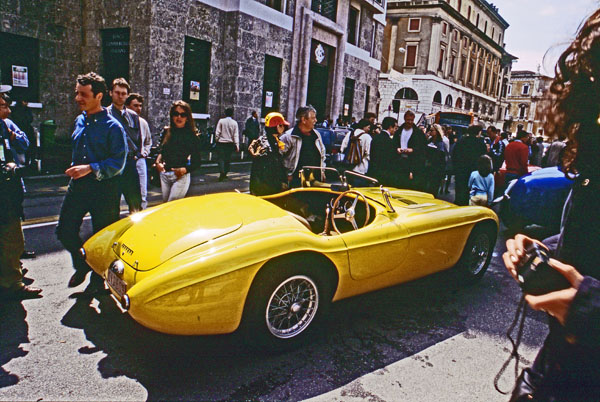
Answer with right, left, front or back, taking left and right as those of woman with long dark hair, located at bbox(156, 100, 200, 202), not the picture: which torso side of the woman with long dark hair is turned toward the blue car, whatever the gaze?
left

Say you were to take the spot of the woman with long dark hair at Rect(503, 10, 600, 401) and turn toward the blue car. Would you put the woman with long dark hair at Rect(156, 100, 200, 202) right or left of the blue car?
left

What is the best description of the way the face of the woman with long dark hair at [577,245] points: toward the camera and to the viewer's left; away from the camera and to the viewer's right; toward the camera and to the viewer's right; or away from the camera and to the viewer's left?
away from the camera and to the viewer's left

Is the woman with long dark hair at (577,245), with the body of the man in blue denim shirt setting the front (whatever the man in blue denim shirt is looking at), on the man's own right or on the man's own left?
on the man's own left

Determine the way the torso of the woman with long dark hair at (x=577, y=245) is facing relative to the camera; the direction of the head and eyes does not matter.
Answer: to the viewer's left

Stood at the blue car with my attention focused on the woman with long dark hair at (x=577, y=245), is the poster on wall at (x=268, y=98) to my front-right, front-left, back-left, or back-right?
back-right
